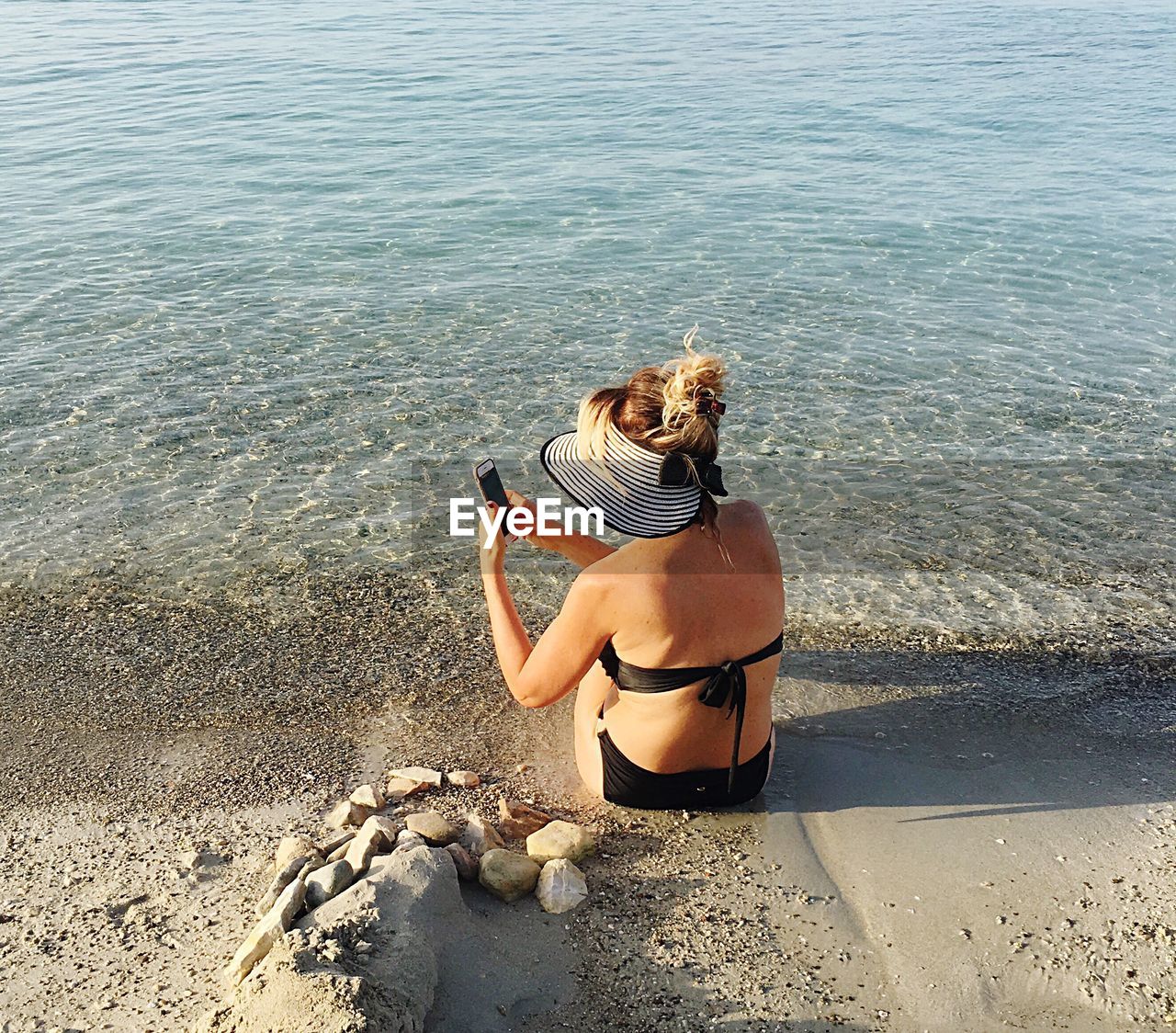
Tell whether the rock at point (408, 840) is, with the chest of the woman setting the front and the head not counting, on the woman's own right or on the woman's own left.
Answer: on the woman's own left

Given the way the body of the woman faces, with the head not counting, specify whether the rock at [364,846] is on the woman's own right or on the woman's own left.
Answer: on the woman's own left

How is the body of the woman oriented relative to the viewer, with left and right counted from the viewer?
facing away from the viewer and to the left of the viewer

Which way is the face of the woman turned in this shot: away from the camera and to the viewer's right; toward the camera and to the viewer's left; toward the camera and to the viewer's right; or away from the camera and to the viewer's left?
away from the camera and to the viewer's left

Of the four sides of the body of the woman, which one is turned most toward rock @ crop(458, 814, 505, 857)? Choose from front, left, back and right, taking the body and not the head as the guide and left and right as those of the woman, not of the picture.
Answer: left

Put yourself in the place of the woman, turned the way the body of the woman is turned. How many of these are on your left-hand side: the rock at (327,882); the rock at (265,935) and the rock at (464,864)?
3

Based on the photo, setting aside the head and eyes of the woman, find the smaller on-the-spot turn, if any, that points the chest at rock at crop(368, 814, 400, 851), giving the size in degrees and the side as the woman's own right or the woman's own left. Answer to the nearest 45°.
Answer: approximately 90° to the woman's own left
